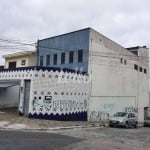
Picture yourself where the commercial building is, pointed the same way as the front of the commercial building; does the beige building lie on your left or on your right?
on your right

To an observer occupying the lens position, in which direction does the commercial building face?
facing the viewer and to the left of the viewer
